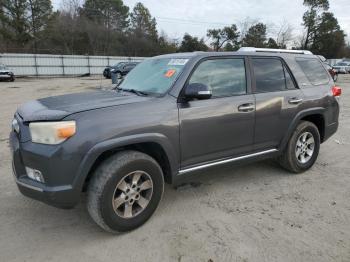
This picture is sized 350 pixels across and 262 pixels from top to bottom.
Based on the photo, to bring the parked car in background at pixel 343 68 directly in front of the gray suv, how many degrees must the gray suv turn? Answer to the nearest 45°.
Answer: approximately 180°

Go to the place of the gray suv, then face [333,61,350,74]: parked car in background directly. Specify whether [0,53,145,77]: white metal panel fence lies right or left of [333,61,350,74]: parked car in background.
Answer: left

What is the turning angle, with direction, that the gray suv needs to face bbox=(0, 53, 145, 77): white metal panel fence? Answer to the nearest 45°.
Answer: approximately 135° to its right

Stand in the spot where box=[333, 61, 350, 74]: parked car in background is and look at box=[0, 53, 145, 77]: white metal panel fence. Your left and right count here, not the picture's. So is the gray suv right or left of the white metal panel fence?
left
